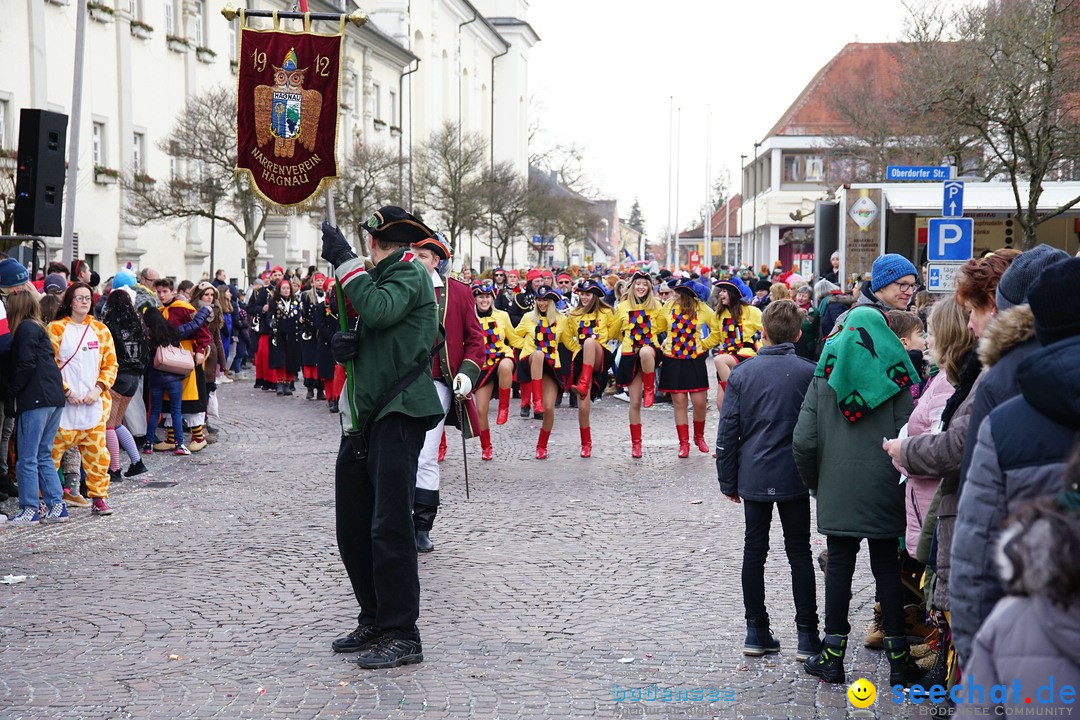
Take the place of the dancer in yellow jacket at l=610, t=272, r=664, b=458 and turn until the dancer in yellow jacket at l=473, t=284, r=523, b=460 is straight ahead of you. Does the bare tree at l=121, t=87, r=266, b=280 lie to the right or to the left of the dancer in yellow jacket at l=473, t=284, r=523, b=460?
right

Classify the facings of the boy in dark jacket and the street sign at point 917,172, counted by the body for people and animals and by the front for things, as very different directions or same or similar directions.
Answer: very different directions

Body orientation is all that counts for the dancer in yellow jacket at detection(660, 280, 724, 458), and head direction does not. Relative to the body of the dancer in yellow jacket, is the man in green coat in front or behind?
in front

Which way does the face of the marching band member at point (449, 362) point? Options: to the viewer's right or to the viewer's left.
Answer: to the viewer's left

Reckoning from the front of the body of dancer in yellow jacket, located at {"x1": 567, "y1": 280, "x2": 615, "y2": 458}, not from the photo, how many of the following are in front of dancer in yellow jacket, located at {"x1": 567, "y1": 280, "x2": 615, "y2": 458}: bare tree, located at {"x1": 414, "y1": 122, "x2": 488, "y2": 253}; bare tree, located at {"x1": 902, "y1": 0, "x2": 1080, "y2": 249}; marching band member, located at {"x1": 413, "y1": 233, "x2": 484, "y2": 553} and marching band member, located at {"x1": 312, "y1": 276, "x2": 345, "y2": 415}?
1

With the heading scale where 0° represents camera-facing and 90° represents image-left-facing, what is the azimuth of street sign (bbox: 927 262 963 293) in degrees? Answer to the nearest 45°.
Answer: approximately 0°

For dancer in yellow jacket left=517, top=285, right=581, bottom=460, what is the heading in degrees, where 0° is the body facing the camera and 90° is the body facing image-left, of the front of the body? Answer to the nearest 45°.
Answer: approximately 0°

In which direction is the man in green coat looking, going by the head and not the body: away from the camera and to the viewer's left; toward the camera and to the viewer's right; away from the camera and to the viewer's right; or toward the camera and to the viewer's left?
away from the camera and to the viewer's left

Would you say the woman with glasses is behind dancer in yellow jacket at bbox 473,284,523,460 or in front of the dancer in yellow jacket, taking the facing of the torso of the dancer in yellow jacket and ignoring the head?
in front
